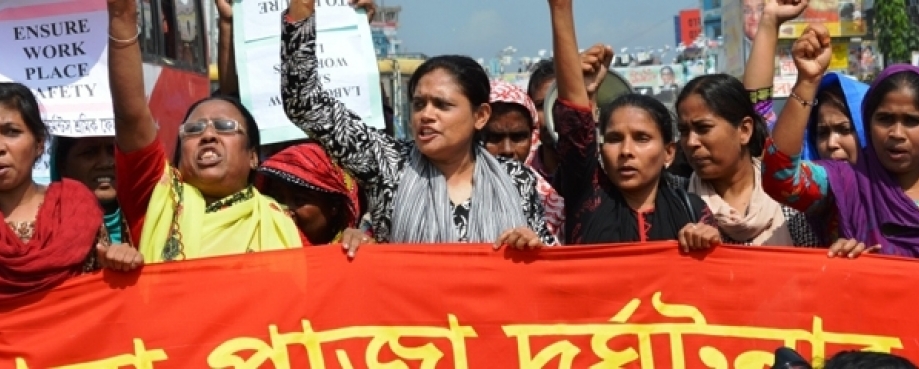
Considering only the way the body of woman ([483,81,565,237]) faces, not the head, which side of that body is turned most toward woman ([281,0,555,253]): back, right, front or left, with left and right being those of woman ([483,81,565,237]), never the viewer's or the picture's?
front

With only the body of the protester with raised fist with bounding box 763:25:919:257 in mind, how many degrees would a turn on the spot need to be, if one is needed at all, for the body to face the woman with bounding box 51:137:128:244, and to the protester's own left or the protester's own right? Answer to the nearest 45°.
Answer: approximately 90° to the protester's own right

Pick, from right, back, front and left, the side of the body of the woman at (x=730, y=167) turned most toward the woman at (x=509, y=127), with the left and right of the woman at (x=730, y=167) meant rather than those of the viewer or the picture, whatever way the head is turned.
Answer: right

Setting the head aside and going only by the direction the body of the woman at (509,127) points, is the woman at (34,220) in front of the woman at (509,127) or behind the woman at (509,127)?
in front

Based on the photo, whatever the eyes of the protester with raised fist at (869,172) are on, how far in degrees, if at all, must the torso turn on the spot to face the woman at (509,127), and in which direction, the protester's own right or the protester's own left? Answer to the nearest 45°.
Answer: approximately 135° to the protester's own right

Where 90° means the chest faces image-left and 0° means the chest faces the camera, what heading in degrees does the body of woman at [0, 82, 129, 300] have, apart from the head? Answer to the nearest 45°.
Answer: approximately 45°

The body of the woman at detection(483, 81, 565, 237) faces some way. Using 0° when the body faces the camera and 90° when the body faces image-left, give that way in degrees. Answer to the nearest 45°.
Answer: approximately 0°

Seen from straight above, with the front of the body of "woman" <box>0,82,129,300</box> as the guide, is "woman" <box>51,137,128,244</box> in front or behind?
behind

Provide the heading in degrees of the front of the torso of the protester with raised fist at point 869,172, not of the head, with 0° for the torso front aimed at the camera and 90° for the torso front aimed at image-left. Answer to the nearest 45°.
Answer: approximately 0°
